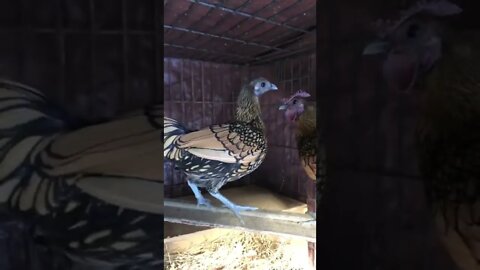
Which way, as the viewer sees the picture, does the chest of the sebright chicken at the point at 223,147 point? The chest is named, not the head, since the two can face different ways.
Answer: to the viewer's right

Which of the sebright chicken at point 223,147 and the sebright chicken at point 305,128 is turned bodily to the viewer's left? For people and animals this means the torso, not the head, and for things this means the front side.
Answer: the sebright chicken at point 305,128

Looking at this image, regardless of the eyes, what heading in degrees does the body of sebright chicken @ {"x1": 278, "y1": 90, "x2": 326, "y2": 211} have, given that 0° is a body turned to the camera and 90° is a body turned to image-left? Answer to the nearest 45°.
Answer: approximately 90°
